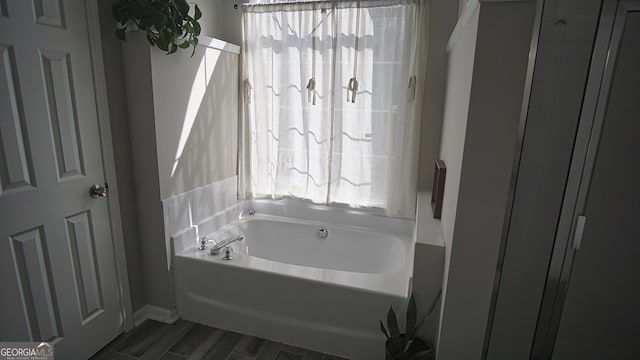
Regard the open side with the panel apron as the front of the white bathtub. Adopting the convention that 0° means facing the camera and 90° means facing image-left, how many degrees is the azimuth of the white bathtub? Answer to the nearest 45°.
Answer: approximately 0°

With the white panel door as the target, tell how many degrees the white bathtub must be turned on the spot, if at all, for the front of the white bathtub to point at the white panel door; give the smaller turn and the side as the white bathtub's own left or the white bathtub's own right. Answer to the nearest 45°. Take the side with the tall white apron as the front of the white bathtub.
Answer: approximately 90° to the white bathtub's own right

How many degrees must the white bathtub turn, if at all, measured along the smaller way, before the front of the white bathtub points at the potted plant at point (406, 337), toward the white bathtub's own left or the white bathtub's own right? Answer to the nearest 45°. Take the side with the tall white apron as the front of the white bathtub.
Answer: approximately 45° to the white bathtub's own left
